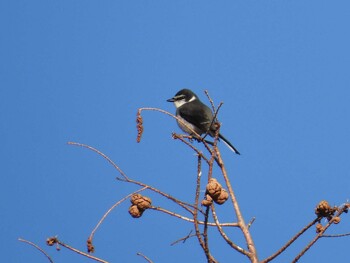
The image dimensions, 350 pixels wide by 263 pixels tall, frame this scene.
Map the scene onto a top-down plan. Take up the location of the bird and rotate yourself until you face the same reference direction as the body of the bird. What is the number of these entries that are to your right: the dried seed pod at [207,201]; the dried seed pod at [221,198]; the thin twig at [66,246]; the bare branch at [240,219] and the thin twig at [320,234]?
0

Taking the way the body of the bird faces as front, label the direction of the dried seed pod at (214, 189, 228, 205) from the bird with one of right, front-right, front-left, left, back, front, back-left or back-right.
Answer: left

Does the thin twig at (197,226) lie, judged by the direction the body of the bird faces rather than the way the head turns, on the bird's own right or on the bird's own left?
on the bird's own left

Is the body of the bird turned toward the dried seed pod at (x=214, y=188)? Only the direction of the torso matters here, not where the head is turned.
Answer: no

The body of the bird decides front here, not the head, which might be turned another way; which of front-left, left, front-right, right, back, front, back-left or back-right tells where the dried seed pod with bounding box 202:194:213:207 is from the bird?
left

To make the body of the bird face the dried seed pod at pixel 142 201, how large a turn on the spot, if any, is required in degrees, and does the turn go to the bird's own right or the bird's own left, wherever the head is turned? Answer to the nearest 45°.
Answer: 0° — it already faces it

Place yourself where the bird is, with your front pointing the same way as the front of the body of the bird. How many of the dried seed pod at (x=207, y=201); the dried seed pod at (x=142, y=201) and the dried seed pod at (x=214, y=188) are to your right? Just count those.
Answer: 0

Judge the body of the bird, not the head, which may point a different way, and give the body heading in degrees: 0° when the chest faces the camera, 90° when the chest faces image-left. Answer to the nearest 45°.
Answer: approximately 90°

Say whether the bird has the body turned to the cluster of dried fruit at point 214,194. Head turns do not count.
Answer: no

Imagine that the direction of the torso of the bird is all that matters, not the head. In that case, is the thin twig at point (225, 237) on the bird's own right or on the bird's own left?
on the bird's own left

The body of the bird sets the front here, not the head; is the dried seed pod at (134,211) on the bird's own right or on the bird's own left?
on the bird's own left
